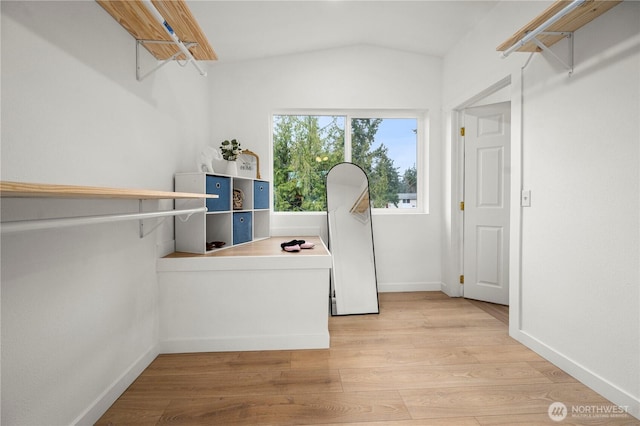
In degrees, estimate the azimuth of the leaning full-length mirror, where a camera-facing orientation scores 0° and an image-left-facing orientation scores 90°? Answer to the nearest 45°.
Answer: approximately 0°

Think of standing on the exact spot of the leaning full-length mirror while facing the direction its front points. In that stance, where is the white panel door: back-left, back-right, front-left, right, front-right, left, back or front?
left

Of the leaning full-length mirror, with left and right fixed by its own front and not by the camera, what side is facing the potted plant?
right

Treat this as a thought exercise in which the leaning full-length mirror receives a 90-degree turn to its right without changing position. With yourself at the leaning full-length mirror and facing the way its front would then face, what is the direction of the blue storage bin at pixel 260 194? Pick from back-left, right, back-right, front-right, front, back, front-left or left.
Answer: front

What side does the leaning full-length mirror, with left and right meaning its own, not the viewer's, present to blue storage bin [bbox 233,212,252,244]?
right

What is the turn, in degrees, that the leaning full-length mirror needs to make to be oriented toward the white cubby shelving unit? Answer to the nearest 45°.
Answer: approximately 45° to its right

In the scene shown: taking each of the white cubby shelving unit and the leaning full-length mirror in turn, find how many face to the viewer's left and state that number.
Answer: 0

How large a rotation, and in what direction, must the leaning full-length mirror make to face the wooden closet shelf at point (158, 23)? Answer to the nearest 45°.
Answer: approximately 45° to its right

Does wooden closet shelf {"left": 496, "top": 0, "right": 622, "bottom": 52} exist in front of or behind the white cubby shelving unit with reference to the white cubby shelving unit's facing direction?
in front

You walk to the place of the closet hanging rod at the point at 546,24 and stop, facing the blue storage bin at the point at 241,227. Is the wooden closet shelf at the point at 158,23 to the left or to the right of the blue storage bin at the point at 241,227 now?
left
